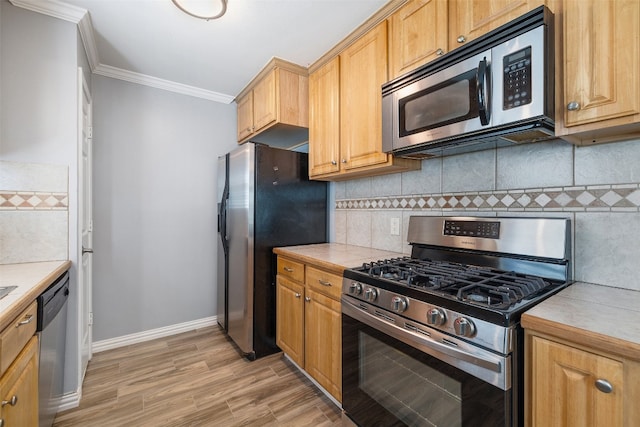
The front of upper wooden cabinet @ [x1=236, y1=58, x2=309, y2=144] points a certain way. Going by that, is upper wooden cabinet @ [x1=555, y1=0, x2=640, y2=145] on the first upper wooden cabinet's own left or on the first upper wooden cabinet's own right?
on the first upper wooden cabinet's own left

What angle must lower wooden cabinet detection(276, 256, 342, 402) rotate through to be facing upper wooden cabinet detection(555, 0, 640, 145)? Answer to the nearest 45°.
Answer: approximately 90° to its left

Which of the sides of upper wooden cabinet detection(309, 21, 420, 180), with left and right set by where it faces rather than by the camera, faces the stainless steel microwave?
left

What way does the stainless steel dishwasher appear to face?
to the viewer's right

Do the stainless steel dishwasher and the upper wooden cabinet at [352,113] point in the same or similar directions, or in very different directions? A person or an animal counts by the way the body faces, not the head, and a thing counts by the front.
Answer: very different directions

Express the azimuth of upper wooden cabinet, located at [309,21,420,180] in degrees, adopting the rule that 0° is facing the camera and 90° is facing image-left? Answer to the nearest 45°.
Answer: approximately 45°

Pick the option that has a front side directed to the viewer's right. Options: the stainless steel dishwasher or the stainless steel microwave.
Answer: the stainless steel dishwasher

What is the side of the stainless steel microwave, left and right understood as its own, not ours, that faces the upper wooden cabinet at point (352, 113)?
right

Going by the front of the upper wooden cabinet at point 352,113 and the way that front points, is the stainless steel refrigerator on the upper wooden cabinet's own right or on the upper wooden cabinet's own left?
on the upper wooden cabinet's own right

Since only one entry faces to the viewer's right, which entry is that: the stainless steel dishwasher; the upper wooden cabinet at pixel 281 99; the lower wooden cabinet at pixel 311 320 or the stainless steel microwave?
the stainless steel dishwasher
